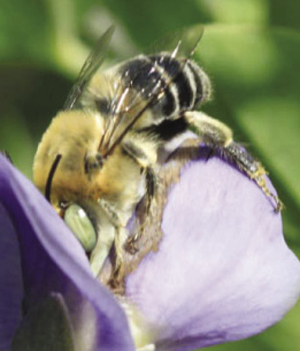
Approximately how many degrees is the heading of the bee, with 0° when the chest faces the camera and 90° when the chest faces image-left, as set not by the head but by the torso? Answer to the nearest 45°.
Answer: approximately 45°
